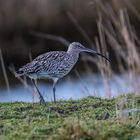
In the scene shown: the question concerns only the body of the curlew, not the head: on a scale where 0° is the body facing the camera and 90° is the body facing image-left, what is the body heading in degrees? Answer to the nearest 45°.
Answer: approximately 270°
